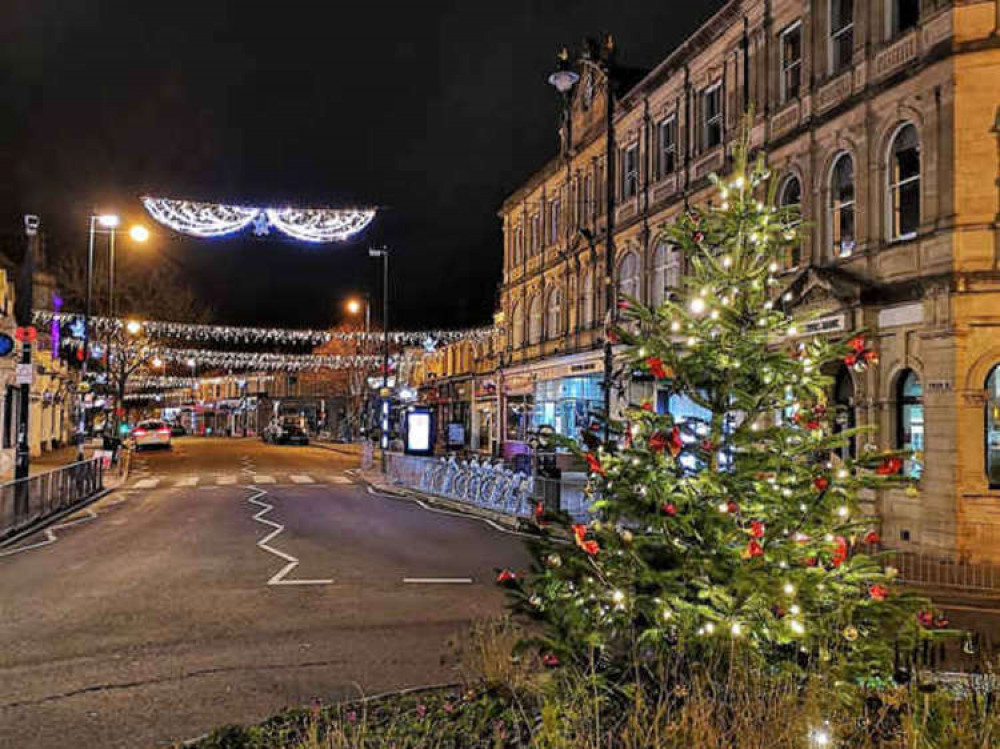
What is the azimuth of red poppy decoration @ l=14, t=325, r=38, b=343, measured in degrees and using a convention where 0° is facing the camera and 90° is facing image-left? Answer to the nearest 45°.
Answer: approximately 0°

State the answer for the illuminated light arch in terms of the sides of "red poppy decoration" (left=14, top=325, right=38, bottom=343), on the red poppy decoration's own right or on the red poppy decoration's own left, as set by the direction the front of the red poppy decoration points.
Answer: on the red poppy decoration's own left

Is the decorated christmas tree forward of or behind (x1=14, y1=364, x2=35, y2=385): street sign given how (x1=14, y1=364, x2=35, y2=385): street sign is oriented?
forward

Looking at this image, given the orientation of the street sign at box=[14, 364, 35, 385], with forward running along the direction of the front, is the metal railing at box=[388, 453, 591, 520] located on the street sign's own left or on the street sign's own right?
on the street sign's own left

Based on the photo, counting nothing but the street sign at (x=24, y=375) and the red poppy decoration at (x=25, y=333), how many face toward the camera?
2

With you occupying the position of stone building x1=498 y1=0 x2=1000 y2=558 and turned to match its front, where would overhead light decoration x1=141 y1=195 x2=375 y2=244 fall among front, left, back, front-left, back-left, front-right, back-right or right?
front-right

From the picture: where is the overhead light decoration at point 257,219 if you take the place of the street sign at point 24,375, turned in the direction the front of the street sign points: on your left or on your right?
on your left

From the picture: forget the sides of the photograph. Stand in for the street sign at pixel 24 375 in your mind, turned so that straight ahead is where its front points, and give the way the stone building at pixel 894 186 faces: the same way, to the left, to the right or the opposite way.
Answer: to the right

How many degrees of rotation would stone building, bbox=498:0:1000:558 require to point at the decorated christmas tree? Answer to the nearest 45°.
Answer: approximately 45° to its left
